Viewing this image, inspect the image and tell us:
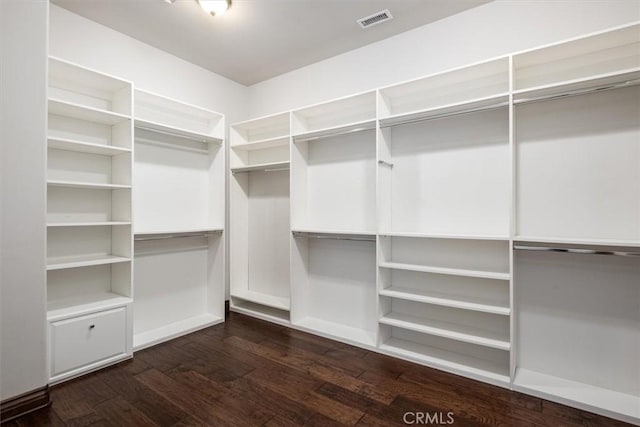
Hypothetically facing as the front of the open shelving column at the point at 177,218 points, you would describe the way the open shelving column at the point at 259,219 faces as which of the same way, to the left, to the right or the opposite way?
to the right

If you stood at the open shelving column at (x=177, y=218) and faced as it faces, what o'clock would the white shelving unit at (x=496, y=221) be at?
The white shelving unit is roughly at 12 o'clock from the open shelving column.

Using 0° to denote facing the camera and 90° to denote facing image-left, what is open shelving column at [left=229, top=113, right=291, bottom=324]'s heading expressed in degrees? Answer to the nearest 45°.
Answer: approximately 45°

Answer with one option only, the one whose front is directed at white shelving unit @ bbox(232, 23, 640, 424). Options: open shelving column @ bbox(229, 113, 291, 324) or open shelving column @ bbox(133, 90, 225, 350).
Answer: open shelving column @ bbox(133, 90, 225, 350)

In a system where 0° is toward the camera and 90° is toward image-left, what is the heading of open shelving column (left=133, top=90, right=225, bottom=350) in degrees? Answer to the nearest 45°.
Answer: approximately 315°

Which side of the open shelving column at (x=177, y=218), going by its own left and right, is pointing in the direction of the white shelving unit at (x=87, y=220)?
right
